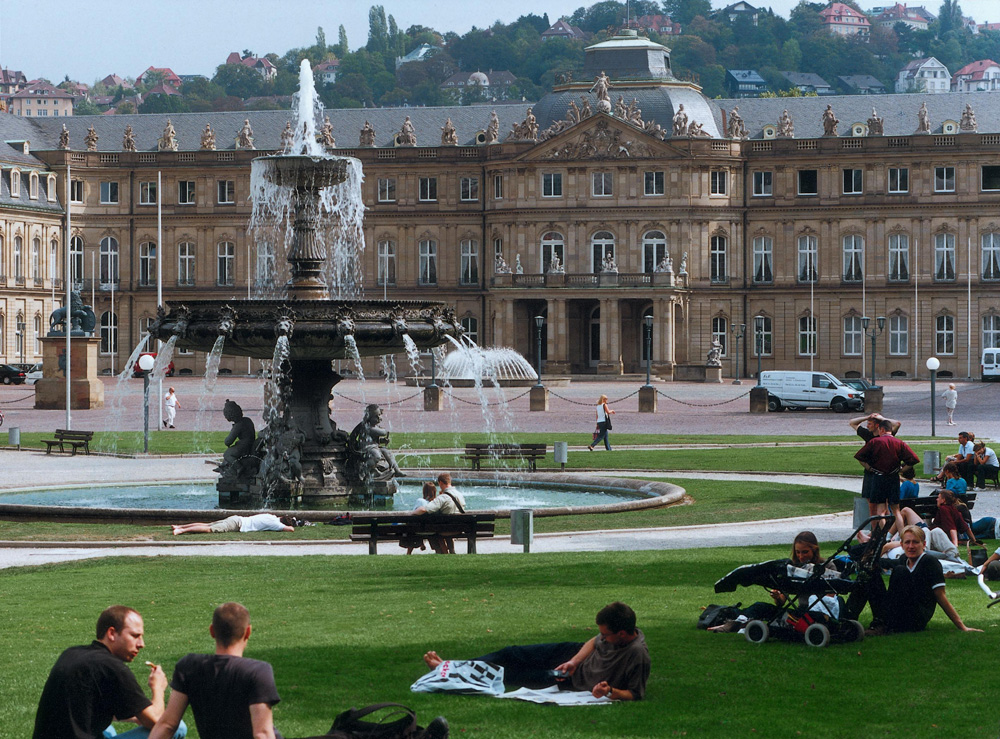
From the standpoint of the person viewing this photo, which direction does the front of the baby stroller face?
facing to the left of the viewer

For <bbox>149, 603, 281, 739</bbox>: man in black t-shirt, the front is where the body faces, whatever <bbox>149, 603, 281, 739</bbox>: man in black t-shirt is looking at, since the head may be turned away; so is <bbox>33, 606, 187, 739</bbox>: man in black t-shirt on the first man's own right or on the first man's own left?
on the first man's own left

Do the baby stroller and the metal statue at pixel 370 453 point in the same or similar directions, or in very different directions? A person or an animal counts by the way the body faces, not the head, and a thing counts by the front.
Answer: very different directions

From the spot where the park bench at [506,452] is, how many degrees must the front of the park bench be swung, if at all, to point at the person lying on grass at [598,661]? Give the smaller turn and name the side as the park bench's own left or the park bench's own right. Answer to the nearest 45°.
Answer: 0° — it already faces them

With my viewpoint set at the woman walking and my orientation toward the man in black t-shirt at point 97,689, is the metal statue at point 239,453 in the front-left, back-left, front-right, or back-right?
front-right

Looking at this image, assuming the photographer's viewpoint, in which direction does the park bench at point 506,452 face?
facing the viewer

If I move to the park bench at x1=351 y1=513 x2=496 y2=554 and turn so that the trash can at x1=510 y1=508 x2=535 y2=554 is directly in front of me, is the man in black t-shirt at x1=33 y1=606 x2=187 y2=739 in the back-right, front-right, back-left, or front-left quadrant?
back-right

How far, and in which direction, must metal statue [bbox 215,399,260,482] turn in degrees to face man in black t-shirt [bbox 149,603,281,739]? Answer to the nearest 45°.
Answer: approximately 90° to its left

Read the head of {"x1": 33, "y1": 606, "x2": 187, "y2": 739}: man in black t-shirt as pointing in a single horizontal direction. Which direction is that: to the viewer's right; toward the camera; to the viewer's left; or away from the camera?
to the viewer's right

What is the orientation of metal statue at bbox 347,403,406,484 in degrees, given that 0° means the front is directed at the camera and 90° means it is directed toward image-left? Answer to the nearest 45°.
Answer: approximately 315°

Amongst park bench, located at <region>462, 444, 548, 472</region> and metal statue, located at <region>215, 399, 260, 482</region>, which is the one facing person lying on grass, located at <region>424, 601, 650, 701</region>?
the park bench

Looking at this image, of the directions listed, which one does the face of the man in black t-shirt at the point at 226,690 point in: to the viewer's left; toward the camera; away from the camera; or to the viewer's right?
away from the camera

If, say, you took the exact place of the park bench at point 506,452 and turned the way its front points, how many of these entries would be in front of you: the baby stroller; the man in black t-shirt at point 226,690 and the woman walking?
2

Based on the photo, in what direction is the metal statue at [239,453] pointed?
to the viewer's left

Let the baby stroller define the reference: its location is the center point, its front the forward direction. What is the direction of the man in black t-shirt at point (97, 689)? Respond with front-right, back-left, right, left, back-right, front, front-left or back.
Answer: front-left

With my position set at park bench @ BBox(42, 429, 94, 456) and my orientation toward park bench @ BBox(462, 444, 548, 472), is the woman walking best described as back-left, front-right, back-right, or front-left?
front-left

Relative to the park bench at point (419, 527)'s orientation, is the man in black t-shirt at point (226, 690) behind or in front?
behind
